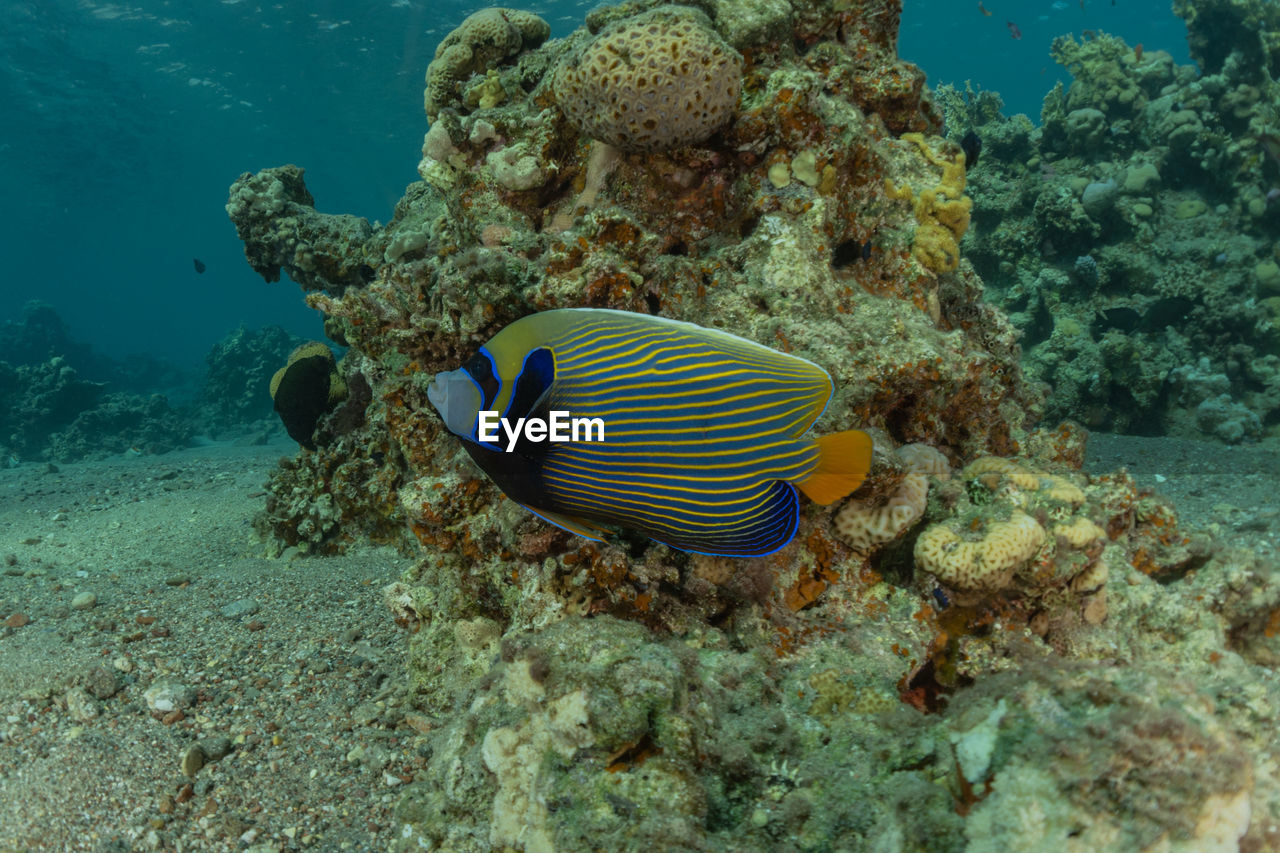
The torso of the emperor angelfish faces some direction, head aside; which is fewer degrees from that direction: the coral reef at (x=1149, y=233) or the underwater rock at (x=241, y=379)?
the underwater rock

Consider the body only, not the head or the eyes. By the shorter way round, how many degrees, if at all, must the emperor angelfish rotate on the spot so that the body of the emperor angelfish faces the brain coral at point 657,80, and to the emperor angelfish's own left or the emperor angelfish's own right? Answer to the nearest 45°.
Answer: approximately 90° to the emperor angelfish's own right

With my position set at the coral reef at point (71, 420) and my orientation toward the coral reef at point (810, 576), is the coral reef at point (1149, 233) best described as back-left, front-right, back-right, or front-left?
front-left

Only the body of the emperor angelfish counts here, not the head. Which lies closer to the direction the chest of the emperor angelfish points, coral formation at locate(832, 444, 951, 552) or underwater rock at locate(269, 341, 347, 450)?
the underwater rock

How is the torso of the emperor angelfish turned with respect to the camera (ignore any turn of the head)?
to the viewer's left

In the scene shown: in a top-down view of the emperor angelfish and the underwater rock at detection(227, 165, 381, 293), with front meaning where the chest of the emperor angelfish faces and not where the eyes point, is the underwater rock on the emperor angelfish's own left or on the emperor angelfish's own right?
on the emperor angelfish's own right

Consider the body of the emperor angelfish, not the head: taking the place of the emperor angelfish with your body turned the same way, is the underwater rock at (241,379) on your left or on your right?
on your right

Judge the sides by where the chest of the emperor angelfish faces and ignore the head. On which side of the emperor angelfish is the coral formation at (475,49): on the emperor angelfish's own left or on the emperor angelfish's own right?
on the emperor angelfish's own right

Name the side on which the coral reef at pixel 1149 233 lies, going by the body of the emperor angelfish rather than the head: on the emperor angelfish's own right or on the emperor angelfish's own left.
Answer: on the emperor angelfish's own right
